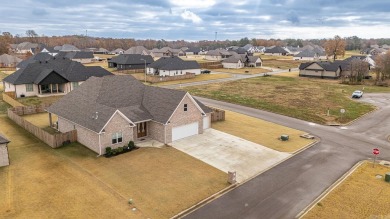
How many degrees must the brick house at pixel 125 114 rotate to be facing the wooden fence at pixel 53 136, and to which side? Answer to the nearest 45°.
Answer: approximately 135° to its right

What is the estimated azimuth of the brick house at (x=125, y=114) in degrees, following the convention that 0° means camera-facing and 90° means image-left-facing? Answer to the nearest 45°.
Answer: approximately 315°

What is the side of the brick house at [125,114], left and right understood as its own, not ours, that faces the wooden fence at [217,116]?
left
